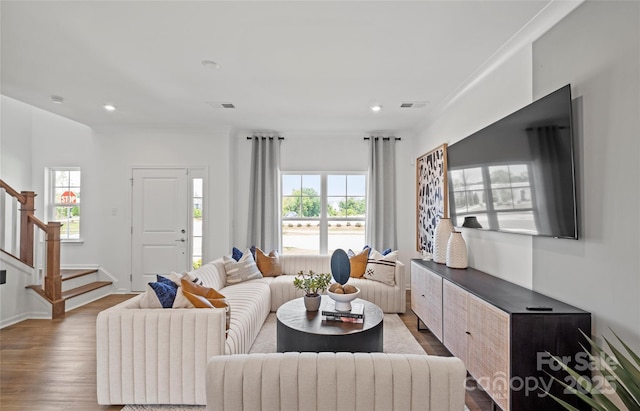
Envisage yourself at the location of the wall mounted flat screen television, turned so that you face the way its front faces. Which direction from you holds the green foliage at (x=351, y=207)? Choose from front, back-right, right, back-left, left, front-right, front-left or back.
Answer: right

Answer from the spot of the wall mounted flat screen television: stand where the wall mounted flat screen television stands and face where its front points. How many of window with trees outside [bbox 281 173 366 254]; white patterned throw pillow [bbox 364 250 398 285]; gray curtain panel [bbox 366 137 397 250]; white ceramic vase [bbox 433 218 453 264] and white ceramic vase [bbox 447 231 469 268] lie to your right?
5

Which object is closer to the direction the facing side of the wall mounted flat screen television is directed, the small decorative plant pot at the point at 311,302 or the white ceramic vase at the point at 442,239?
the small decorative plant pot

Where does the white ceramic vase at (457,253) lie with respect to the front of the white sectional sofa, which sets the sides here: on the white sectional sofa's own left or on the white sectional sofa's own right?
on the white sectional sofa's own left

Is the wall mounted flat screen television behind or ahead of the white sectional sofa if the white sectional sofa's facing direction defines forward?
ahead

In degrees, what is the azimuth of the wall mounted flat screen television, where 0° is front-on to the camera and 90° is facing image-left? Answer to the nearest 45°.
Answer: approximately 45°

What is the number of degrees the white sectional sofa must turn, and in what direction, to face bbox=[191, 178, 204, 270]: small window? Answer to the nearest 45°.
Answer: approximately 135° to its left

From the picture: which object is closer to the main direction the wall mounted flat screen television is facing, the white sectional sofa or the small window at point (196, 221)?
the white sectional sofa

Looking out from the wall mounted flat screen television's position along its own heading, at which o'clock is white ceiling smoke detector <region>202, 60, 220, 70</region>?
The white ceiling smoke detector is roughly at 1 o'clock from the wall mounted flat screen television.

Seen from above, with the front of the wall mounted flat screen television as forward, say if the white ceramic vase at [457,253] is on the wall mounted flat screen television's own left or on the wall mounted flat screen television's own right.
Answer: on the wall mounted flat screen television's own right

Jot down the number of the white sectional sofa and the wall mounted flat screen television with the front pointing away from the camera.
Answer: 0

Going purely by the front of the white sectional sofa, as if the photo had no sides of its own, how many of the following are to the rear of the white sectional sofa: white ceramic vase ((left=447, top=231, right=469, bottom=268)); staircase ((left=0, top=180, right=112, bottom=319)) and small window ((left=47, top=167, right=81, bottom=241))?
2

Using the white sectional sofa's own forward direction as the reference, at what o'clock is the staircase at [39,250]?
The staircase is roughly at 6 o'clock from the white sectional sofa.
